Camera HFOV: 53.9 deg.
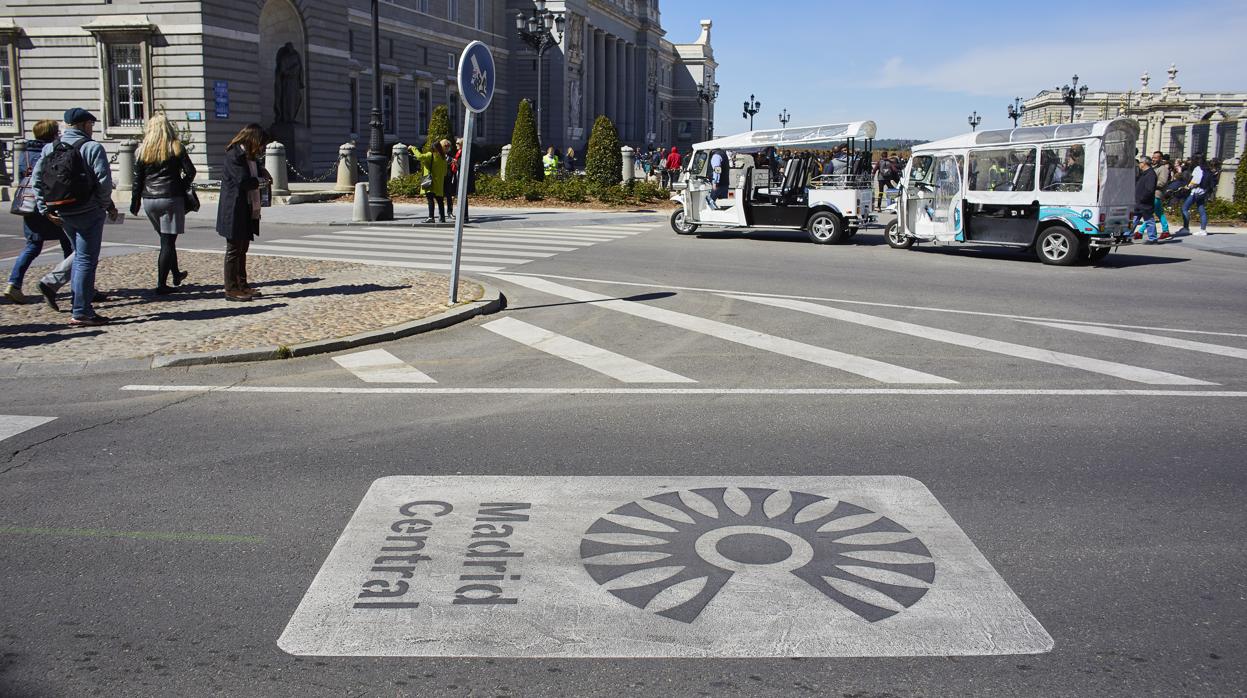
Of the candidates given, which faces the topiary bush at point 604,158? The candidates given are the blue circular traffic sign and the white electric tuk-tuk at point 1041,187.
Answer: the white electric tuk-tuk

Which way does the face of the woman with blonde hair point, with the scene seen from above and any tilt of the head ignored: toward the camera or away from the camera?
away from the camera

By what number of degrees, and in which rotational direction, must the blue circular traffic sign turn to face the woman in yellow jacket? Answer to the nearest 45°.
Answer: approximately 135° to its left

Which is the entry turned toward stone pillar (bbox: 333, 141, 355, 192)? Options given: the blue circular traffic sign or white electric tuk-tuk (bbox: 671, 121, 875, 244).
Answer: the white electric tuk-tuk

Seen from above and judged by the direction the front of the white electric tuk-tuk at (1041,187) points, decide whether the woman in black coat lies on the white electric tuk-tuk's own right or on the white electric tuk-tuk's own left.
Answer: on the white electric tuk-tuk's own left

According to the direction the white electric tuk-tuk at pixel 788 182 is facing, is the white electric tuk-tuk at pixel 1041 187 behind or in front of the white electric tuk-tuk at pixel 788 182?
behind

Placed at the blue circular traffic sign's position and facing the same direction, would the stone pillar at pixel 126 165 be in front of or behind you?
behind

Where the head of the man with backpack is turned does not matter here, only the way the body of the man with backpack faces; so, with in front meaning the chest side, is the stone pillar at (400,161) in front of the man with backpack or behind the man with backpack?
in front

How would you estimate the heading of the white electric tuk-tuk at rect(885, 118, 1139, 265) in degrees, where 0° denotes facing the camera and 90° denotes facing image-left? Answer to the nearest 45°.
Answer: approximately 135°

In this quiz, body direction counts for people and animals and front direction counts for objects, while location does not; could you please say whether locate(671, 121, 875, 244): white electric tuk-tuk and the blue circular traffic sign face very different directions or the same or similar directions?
very different directions

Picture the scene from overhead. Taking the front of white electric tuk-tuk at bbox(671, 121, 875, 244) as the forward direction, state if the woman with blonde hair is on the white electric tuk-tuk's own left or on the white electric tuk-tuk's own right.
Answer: on the white electric tuk-tuk's own left

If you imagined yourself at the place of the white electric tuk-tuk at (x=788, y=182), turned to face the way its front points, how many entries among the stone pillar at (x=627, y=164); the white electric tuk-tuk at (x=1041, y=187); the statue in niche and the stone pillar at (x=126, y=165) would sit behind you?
1

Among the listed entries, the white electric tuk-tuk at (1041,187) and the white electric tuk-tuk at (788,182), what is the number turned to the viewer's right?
0

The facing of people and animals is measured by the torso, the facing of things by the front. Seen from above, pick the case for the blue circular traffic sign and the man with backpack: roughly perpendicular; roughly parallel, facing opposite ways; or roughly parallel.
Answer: roughly perpendicular
